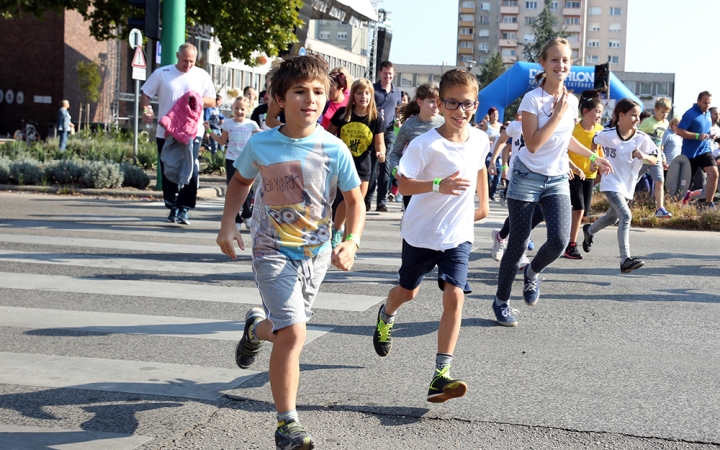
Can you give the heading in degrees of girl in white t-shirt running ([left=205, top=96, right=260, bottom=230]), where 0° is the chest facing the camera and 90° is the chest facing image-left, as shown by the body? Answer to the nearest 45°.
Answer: approximately 0°

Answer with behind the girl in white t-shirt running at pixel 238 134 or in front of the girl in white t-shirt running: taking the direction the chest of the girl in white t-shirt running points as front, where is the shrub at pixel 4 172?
behind

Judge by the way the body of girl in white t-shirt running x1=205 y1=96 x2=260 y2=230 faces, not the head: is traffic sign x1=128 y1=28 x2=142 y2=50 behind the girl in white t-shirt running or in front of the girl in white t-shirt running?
behind

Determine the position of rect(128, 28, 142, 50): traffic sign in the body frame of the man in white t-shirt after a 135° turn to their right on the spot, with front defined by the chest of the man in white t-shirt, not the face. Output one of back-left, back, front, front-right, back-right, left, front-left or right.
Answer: front-right

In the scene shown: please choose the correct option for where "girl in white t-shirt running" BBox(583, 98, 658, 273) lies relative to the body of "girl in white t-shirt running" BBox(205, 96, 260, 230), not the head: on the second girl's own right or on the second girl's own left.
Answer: on the second girl's own left

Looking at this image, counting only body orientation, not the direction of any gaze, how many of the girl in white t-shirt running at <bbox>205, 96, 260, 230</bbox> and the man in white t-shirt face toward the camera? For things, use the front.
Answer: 2
